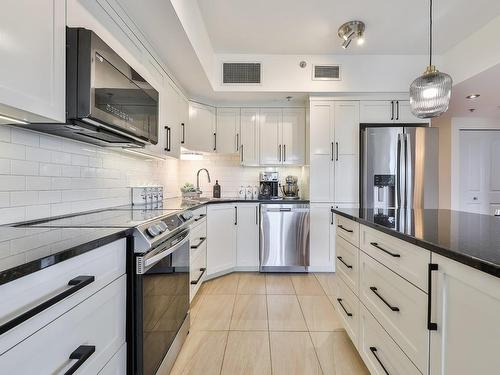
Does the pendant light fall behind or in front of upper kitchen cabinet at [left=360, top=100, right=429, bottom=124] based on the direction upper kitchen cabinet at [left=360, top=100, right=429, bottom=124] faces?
in front

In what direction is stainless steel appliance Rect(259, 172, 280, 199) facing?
toward the camera

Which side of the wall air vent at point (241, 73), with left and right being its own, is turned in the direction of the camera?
front

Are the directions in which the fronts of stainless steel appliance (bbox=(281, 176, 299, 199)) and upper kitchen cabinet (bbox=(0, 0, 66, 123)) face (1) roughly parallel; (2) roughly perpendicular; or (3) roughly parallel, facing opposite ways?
roughly perpendicular

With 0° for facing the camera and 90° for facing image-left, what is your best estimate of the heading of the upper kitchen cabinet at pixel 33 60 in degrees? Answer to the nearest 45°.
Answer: approximately 315°

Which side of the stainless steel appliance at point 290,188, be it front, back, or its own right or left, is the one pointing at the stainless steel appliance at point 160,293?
front

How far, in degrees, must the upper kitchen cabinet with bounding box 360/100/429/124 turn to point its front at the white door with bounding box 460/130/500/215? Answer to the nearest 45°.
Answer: approximately 135° to its left

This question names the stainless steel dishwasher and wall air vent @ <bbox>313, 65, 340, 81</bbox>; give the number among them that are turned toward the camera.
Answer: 2

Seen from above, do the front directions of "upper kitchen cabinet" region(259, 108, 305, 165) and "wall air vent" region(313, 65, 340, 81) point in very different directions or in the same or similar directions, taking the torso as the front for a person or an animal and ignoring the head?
same or similar directions

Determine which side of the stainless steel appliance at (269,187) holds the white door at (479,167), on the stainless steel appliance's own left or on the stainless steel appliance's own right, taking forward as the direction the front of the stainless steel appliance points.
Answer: on the stainless steel appliance's own left

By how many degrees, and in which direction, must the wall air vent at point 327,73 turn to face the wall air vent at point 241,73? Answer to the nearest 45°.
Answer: approximately 90° to its right

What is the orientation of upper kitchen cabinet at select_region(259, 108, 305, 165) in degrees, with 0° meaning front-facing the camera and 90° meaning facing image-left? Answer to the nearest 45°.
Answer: approximately 0°

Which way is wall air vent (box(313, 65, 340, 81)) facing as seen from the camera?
toward the camera

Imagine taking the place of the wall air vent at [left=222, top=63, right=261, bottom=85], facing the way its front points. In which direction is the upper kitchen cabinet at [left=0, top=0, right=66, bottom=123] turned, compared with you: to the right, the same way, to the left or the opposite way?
to the left

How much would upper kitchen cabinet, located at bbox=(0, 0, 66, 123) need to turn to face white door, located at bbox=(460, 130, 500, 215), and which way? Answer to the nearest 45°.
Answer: approximately 45° to its left
